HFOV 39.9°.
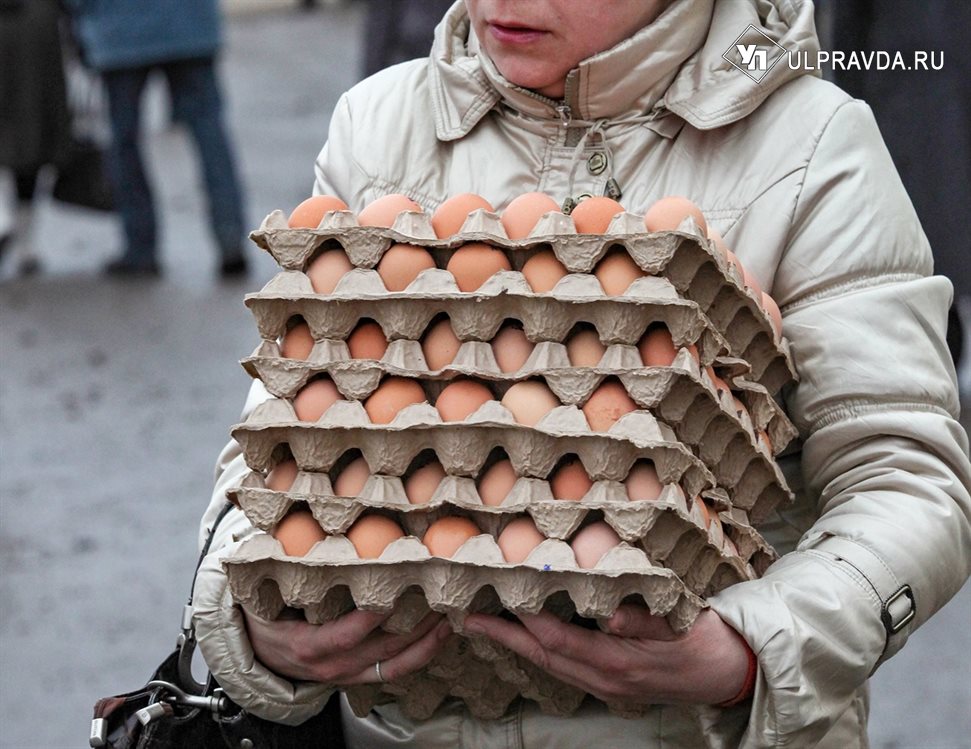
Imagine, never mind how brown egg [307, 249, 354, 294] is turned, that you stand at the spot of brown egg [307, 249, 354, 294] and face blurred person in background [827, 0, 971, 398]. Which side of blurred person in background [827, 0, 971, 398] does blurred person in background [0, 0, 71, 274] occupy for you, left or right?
left

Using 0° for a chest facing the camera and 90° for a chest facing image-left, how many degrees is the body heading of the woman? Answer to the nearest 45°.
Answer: approximately 45°
